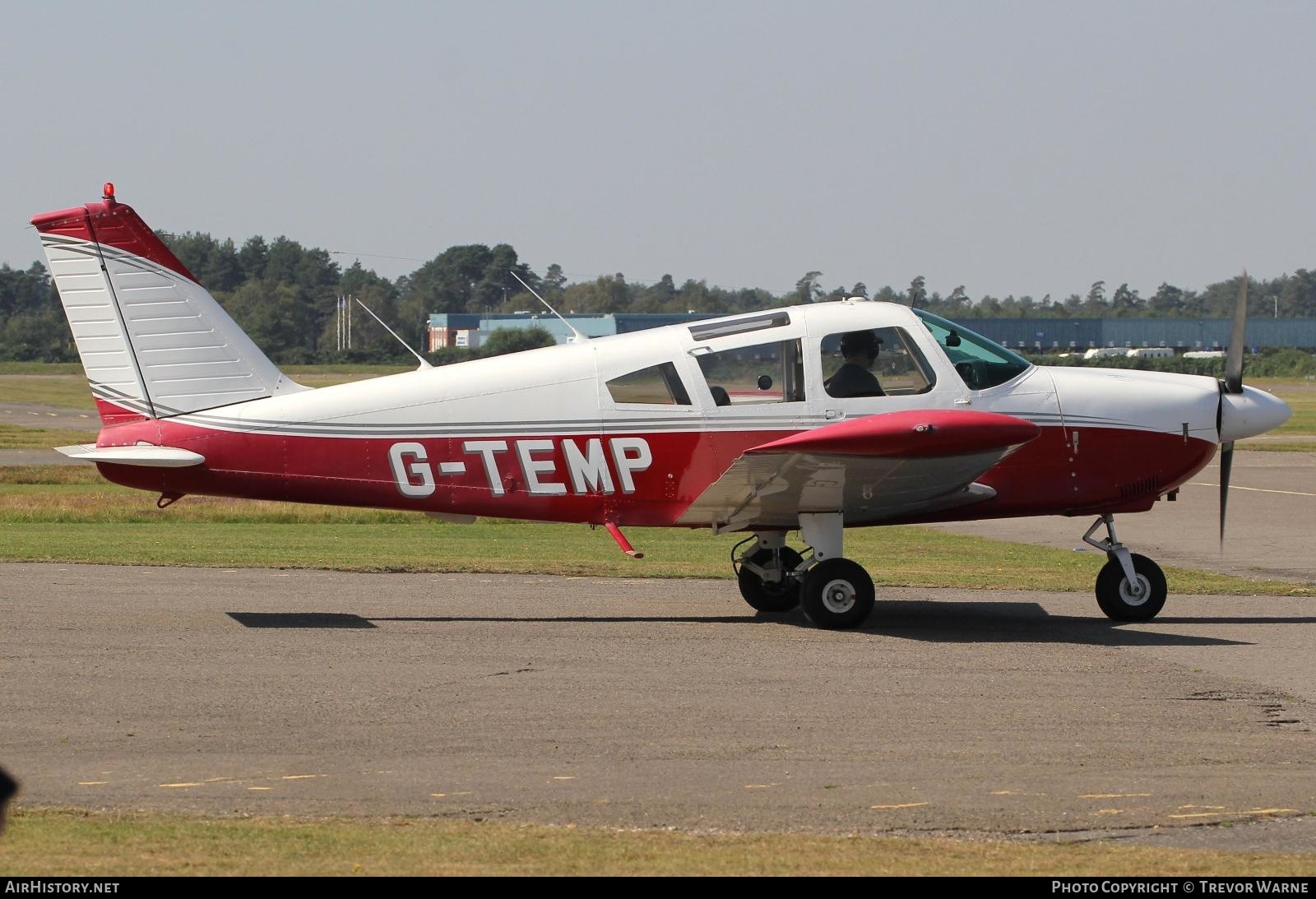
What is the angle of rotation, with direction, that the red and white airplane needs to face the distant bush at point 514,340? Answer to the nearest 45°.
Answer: approximately 90° to its left

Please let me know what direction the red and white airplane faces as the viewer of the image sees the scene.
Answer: facing to the right of the viewer
